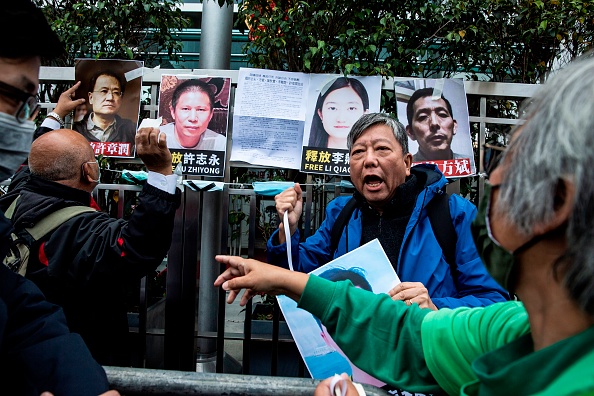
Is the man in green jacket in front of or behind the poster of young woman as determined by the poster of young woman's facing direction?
in front

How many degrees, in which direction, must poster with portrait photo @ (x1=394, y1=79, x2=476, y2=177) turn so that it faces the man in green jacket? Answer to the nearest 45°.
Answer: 0° — it already faces them

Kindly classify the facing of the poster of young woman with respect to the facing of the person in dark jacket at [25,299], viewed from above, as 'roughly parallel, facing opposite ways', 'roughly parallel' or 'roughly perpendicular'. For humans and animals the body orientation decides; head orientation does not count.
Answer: roughly perpendicular

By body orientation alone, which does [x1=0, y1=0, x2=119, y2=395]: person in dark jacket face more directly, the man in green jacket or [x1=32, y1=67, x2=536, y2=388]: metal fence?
the man in green jacket

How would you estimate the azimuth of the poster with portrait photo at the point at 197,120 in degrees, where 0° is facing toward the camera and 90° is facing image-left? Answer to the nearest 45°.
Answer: approximately 0°

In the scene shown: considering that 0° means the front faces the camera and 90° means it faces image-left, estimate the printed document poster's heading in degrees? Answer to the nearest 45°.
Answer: approximately 0°

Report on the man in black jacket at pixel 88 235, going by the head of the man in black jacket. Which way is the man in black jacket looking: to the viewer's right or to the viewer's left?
to the viewer's right

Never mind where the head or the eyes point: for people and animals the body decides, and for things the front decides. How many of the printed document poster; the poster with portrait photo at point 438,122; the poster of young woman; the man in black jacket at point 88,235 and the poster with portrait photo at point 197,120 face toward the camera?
4

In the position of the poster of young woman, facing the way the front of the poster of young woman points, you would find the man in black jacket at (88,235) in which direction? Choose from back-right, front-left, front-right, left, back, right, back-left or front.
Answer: front-right

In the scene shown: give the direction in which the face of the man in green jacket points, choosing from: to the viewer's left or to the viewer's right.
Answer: to the viewer's left

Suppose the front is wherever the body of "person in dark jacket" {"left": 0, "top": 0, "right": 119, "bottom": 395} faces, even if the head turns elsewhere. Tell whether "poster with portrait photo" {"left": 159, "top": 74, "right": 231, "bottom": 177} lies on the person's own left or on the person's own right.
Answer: on the person's own left

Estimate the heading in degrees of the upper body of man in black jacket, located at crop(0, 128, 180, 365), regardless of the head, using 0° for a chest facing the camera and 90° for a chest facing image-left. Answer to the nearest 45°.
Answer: approximately 225°
